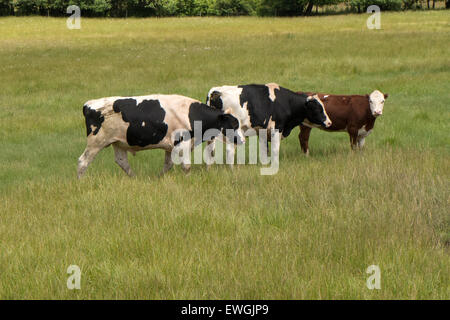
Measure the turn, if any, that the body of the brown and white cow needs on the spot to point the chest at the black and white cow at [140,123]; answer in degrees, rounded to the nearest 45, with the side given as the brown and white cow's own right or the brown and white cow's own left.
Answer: approximately 135° to the brown and white cow's own right

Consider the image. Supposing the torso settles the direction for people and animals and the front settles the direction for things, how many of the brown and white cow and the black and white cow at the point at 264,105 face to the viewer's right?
2

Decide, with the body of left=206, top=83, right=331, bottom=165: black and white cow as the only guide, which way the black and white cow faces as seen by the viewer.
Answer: to the viewer's right

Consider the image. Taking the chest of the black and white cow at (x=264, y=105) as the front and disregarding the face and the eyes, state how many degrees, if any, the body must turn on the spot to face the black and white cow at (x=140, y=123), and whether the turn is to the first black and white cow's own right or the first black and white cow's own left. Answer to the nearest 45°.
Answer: approximately 135° to the first black and white cow's own right

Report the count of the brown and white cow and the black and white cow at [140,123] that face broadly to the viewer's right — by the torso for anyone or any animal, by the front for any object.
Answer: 2

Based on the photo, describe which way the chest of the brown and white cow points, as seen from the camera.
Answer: to the viewer's right

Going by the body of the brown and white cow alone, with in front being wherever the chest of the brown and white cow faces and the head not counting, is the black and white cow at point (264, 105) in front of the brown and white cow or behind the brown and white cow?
behind

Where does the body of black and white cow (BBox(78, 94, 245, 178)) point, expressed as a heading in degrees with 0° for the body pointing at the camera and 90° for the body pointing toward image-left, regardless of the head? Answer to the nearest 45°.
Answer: approximately 270°
